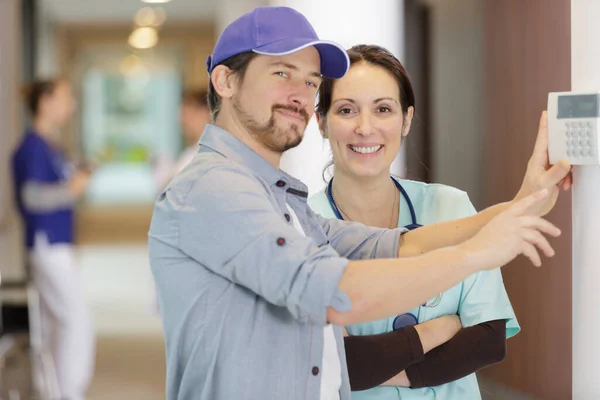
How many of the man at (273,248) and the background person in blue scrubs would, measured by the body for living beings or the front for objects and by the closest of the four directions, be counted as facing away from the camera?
0

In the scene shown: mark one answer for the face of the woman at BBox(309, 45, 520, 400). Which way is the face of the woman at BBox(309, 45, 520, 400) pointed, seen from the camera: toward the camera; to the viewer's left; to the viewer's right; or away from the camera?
toward the camera

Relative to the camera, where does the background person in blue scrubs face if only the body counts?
to the viewer's right

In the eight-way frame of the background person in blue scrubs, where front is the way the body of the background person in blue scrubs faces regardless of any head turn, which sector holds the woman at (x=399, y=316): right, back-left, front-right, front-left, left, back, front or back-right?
right

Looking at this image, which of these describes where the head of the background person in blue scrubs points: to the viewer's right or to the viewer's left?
to the viewer's right

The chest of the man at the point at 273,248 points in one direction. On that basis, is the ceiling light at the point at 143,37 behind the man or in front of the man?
behind

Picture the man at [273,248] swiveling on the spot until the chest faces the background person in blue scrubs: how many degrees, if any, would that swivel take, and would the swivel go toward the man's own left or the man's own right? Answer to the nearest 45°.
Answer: approximately 180°

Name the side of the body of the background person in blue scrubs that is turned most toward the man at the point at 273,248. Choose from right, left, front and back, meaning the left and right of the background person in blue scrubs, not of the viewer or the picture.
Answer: right

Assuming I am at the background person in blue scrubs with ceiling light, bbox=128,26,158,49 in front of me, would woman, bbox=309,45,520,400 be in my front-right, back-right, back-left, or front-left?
back-right

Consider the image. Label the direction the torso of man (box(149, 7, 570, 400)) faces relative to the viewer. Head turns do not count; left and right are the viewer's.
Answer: facing the viewer and to the right of the viewer
